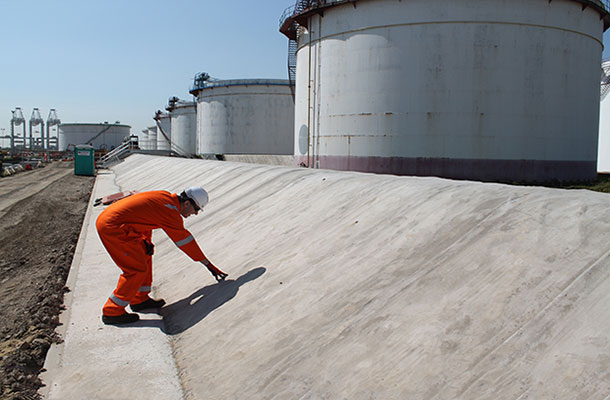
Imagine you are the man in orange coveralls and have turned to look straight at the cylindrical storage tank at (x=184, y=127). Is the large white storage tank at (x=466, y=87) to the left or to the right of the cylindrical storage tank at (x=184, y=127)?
right

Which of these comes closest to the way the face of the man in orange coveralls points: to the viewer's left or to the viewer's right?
to the viewer's right

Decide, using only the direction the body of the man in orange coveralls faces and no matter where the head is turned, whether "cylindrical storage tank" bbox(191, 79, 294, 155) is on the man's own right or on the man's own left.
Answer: on the man's own left

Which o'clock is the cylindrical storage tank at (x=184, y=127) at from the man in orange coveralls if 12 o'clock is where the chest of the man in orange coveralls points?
The cylindrical storage tank is roughly at 9 o'clock from the man in orange coveralls.

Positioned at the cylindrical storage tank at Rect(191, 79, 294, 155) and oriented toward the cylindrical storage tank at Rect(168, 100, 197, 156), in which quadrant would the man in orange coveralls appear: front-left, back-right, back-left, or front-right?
back-left

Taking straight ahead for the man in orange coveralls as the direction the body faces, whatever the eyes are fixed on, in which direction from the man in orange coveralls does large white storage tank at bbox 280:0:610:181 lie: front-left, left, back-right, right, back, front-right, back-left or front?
front-left

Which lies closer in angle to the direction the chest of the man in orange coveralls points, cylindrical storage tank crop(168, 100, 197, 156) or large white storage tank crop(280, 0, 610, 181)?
the large white storage tank

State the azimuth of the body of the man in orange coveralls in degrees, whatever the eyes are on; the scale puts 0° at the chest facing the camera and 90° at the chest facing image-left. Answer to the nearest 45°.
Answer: approximately 270°

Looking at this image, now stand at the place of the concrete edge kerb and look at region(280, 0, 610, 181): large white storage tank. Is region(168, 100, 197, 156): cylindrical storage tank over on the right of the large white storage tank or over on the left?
left
